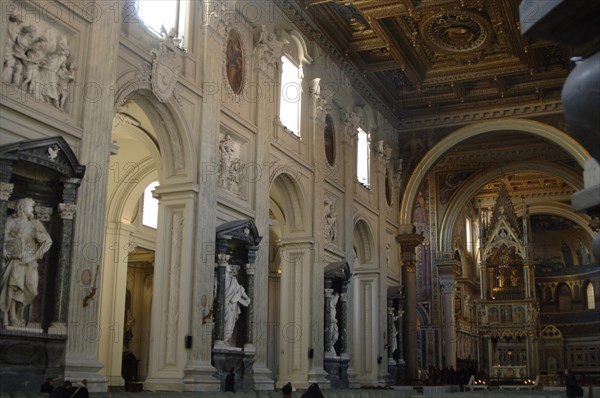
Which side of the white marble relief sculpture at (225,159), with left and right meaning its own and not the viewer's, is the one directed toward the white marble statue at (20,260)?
right

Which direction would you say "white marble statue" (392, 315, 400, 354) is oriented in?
to the viewer's right

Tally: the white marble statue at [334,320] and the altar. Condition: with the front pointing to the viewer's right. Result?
1

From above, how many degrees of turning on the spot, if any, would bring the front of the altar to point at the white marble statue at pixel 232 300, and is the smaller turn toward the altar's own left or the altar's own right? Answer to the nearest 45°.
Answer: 0° — it already faces it

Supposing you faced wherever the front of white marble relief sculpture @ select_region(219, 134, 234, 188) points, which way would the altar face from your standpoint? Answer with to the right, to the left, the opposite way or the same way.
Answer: to the right

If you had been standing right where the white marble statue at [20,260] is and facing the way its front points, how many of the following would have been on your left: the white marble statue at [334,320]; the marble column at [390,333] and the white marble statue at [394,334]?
3

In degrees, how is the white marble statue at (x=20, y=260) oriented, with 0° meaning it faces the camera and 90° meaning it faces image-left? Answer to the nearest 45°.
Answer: approximately 315°

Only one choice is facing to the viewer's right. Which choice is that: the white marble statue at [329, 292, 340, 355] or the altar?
the white marble statue

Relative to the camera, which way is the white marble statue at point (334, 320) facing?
to the viewer's right

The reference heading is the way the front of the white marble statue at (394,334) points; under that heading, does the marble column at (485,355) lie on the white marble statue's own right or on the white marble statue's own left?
on the white marble statue's own left

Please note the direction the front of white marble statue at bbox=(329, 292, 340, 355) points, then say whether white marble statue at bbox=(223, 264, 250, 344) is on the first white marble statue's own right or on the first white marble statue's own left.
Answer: on the first white marble statue's own right
